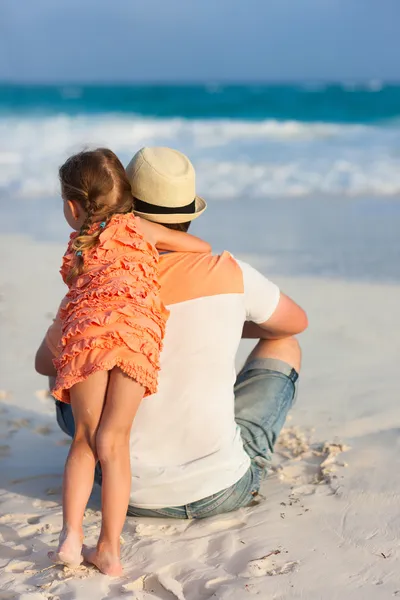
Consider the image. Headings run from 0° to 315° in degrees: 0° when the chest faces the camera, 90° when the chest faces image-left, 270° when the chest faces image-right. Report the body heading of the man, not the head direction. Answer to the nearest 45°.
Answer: approximately 180°

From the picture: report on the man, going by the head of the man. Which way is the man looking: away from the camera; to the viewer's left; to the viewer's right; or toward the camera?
away from the camera
